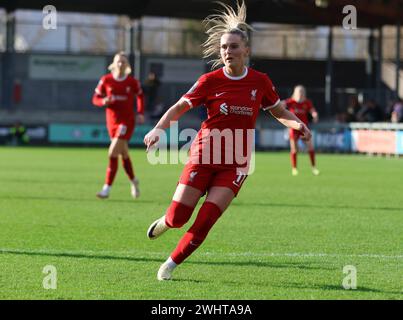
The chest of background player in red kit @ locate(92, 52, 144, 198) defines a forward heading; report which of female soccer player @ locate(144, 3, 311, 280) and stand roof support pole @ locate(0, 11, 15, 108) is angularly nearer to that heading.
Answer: the female soccer player

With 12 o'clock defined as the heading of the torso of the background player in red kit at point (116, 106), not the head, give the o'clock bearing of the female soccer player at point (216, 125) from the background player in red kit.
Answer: The female soccer player is roughly at 12 o'clock from the background player in red kit.

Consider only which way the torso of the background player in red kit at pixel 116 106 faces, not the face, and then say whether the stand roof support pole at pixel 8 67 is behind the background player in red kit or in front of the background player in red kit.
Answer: behind

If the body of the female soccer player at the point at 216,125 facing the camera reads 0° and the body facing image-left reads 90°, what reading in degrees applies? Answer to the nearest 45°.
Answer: approximately 0°

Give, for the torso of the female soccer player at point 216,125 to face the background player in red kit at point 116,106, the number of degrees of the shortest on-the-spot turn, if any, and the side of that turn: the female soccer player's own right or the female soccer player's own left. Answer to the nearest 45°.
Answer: approximately 180°

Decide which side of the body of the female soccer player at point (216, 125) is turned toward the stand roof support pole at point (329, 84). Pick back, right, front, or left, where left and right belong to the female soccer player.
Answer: back

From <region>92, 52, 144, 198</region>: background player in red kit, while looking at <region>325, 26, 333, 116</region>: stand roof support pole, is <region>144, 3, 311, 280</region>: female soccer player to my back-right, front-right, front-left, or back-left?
back-right

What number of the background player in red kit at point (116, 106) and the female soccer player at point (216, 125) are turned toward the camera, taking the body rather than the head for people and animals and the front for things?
2

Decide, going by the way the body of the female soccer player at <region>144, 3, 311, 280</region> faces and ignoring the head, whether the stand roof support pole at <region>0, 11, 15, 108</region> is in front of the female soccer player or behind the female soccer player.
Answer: behind

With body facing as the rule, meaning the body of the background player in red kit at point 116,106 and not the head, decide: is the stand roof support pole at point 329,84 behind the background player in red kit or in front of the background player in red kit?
behind
